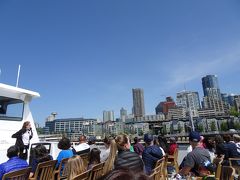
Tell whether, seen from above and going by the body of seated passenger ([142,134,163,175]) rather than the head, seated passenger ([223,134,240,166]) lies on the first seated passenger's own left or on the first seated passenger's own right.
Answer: on the first seated passenger's own right

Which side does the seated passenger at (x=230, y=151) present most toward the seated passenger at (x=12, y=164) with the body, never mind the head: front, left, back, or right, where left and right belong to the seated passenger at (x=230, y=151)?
left

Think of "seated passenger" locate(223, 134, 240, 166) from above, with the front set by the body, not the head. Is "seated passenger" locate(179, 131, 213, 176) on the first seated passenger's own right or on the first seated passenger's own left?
on the first seated passenger's own left

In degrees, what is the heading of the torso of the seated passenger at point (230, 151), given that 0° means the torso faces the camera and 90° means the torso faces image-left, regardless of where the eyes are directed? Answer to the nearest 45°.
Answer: approximately 135°

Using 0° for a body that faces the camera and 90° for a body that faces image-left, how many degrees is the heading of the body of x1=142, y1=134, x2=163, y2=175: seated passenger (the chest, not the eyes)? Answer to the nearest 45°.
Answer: approximately 135°

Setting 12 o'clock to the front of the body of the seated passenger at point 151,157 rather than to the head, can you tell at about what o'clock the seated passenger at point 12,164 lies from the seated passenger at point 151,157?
the seated passenger at point 12,164 is roughly at 9 o'clock from the seated passenger at point 151,157.

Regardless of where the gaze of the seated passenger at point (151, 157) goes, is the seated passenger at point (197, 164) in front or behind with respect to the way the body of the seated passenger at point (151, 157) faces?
behind

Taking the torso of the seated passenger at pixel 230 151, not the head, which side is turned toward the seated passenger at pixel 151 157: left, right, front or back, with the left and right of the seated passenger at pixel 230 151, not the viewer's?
left
